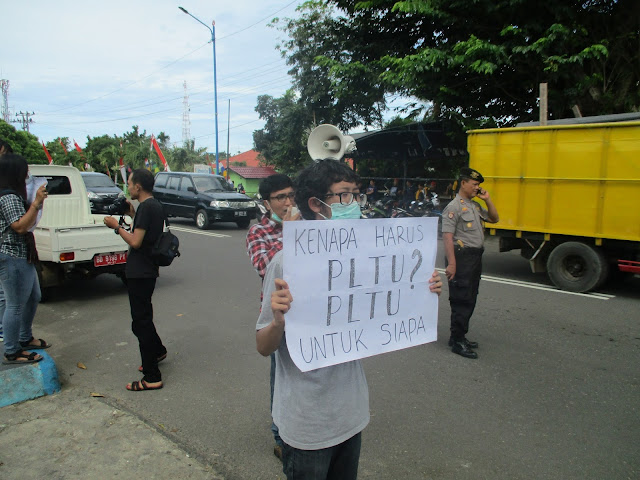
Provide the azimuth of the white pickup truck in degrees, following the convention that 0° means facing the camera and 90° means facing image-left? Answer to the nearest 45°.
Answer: approximately 135°

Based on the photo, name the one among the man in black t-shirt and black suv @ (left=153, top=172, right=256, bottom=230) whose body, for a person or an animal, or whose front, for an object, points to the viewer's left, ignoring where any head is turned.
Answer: the man in black t-shirt

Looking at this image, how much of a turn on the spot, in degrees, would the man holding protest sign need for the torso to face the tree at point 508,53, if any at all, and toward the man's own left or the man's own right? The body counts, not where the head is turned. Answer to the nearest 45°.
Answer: approximately 135° to the man's own left

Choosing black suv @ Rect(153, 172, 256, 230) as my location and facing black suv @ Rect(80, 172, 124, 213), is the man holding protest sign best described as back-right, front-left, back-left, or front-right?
back-left

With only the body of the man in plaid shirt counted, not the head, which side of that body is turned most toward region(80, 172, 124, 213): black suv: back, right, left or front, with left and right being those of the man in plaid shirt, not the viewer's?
back

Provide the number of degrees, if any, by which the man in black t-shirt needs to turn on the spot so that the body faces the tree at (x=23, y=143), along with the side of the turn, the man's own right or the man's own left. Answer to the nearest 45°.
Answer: approximately 90° to the man's own right

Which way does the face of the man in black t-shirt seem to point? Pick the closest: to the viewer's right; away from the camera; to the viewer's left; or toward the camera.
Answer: to the viewer's left

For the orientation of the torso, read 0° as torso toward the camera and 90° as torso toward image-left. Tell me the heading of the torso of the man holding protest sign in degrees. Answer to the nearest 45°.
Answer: approximately 315°

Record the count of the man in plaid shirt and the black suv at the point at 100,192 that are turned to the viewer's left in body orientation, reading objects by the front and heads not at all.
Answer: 0

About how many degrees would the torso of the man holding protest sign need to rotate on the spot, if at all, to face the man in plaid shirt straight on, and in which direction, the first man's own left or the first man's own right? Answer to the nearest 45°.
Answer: approximately 135° to the first man's own left

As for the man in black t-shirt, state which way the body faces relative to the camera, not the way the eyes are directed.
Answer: to the viewer's left

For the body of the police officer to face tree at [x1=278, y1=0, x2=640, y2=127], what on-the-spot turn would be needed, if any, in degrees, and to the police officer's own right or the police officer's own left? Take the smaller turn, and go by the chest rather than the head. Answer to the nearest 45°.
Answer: approximately 135° to the police officer's own left

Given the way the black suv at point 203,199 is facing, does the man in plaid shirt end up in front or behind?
in front
